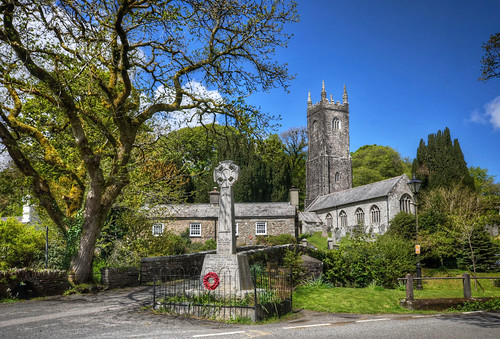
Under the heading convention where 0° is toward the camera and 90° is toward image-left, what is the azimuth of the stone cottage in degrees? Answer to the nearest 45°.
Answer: approximately 0°

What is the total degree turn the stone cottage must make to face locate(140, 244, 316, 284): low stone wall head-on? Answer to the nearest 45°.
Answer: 0° — it already faces it

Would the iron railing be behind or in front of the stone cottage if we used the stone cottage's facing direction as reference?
in front

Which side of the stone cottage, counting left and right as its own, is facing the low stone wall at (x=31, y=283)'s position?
front

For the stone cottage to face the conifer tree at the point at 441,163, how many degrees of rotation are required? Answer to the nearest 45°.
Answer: approximately 90° to its left

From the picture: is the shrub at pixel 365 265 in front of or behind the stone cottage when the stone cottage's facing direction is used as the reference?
in front

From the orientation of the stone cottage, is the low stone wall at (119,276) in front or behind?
in front
